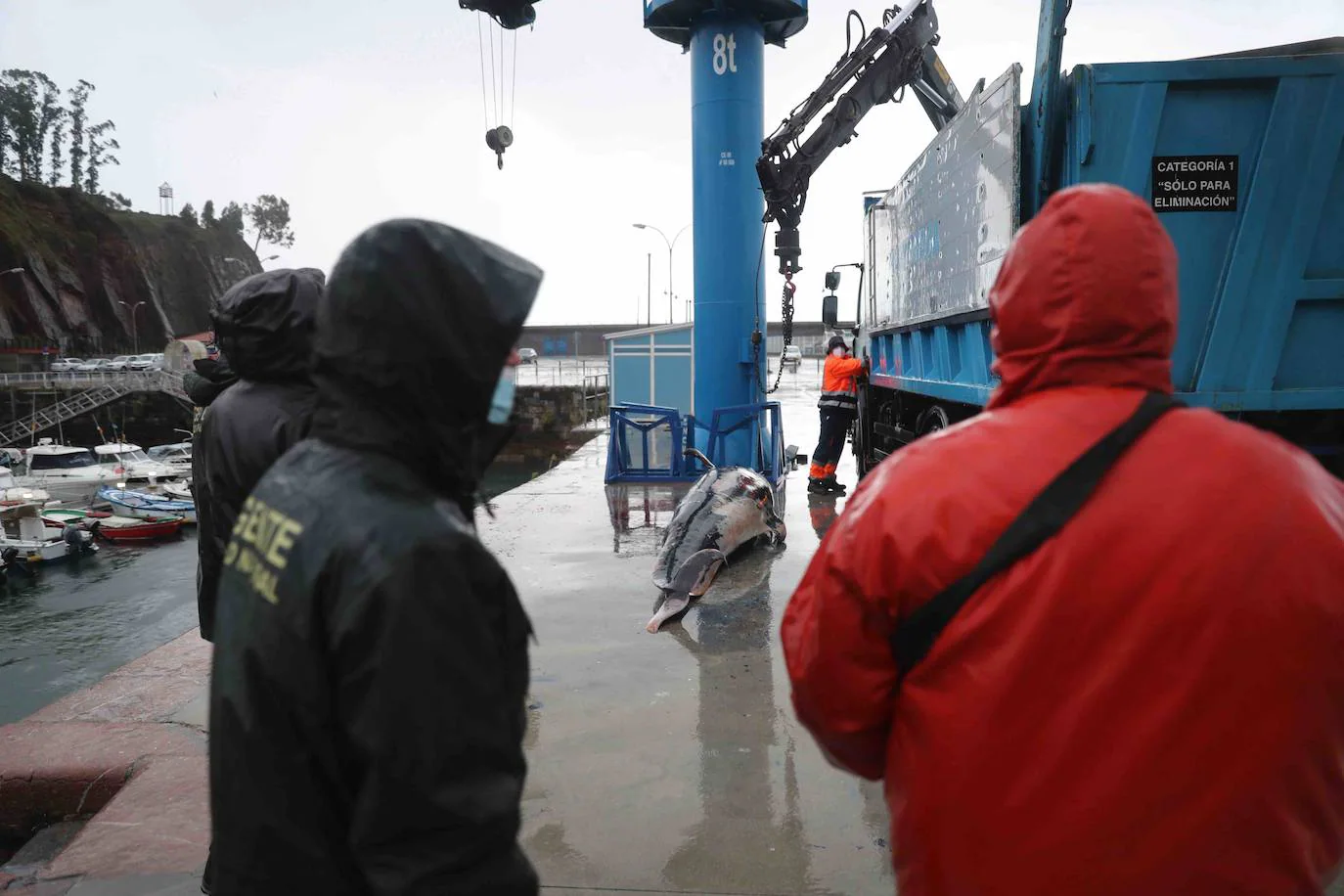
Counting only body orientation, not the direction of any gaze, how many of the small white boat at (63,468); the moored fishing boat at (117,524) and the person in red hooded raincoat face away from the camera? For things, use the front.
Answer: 1

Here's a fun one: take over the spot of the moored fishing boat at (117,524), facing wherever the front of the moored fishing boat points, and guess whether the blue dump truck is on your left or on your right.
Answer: on your right

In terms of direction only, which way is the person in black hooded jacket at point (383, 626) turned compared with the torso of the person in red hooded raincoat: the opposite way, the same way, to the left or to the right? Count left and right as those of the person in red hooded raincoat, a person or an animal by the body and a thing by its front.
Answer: the same way

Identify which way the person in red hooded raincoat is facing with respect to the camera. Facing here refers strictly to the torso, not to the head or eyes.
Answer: away from the camera

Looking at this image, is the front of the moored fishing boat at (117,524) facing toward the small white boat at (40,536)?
no

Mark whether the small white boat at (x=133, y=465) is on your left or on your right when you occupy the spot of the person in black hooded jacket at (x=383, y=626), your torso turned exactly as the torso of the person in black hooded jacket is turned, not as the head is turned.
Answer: on your left

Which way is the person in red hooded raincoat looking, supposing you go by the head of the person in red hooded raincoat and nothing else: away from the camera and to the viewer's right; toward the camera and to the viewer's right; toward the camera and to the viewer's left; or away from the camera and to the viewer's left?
away from the camera and to the viewer's left

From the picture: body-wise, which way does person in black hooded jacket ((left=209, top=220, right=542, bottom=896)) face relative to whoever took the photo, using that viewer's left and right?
facing away from the viewer and to the right of the viewer

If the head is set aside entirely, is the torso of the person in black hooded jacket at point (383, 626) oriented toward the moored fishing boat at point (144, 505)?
no

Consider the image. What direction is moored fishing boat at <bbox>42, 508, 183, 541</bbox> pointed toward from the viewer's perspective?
to the viewer's right
